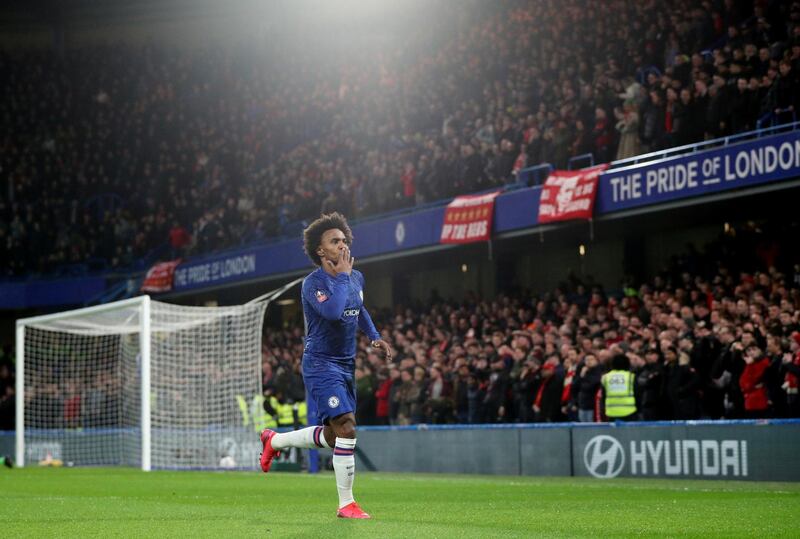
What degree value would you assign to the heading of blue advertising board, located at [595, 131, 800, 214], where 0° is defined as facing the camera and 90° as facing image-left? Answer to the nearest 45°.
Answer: approximately 45°

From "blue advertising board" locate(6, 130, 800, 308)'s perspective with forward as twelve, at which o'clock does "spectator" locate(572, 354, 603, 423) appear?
The spectator is roughly at 11 o'clock from the blue advertising board.

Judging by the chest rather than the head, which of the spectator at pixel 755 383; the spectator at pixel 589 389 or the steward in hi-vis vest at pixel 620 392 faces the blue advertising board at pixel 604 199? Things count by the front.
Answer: the steward in hi-vis vest

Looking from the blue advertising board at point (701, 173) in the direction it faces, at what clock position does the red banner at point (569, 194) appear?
The red banner is roughly at 3 o'clock from the blue advertising board.

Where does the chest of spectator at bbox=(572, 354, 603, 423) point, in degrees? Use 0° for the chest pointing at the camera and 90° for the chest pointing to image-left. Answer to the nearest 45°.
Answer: approximately 45°

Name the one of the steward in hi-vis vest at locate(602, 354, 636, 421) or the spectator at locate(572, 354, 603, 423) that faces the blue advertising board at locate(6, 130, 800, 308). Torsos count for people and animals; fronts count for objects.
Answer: the steward in hi-vis vest

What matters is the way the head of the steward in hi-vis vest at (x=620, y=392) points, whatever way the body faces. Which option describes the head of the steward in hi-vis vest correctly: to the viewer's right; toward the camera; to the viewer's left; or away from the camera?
away from the camera

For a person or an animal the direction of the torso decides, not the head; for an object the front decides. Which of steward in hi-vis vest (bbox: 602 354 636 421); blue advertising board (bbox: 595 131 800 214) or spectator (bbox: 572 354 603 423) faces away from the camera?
the steward in hi-vis vest

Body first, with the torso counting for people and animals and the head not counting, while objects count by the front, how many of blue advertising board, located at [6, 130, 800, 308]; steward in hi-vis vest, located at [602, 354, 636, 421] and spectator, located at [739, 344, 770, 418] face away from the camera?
1

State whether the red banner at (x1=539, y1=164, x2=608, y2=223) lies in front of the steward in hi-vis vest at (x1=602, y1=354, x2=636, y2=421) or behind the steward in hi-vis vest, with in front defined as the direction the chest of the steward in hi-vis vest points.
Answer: in front

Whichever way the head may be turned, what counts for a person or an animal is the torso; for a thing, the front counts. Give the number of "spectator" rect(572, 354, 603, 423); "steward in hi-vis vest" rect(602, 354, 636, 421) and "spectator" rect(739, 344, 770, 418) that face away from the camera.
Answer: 1

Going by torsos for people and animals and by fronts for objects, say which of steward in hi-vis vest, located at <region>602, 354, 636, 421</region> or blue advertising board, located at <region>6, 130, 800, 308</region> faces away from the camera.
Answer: the steward in hi-vis vest

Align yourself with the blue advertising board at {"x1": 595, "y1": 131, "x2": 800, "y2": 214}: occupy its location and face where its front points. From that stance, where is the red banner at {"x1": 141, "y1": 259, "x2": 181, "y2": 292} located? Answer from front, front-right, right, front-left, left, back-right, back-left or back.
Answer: right

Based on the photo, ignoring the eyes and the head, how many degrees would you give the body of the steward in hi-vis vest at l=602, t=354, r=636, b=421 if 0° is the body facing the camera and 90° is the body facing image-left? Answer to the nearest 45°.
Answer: approximately 180°

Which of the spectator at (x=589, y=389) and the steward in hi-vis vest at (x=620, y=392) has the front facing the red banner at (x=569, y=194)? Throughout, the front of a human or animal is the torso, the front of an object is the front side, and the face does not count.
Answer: the steward in hi-vis vest

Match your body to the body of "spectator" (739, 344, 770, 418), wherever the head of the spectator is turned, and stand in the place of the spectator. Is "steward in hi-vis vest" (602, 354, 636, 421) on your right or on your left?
on your right

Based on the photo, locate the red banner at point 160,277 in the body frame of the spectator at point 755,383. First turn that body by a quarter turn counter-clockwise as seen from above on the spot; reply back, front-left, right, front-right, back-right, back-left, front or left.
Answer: back
